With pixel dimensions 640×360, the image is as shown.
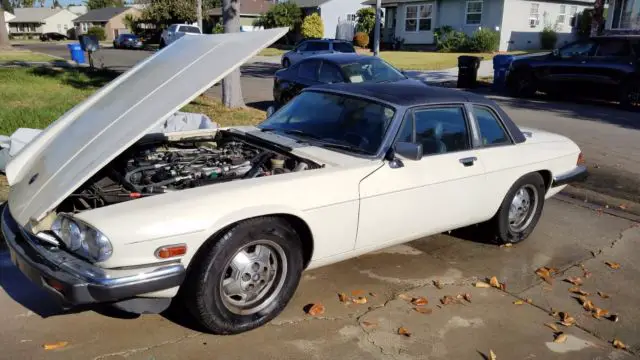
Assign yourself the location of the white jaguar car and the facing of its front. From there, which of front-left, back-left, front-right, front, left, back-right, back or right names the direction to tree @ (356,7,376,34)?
back-right

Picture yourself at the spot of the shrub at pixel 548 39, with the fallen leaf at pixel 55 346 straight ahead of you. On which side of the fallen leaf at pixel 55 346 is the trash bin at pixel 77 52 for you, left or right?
right

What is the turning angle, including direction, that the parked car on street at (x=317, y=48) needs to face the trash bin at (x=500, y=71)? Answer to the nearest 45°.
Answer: approximately 135° to its left

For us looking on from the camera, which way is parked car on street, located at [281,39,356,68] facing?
facing to the left of the viewer

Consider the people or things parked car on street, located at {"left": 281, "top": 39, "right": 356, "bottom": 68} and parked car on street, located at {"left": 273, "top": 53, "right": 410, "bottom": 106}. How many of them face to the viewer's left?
1

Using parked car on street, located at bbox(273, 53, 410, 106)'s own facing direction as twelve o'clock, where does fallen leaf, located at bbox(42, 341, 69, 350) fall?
The fallen leaf is roughly at 2 o'clock from the parked car on street.

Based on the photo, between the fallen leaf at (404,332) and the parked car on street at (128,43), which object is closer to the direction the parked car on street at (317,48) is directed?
the parked car on street

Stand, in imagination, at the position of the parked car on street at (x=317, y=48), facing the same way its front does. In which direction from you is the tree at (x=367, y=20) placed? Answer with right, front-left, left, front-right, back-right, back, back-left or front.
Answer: right

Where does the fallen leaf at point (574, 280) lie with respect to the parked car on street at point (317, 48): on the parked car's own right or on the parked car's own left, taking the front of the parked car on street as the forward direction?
on the parked car's own left

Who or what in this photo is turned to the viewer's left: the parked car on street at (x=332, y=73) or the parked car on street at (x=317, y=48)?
the parked car on street at (x=317, y=48)

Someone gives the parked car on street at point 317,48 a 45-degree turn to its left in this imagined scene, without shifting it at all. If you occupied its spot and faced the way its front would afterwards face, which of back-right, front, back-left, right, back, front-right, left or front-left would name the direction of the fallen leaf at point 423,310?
front-left

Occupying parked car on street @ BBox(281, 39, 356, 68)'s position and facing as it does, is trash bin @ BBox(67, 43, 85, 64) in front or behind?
in front
